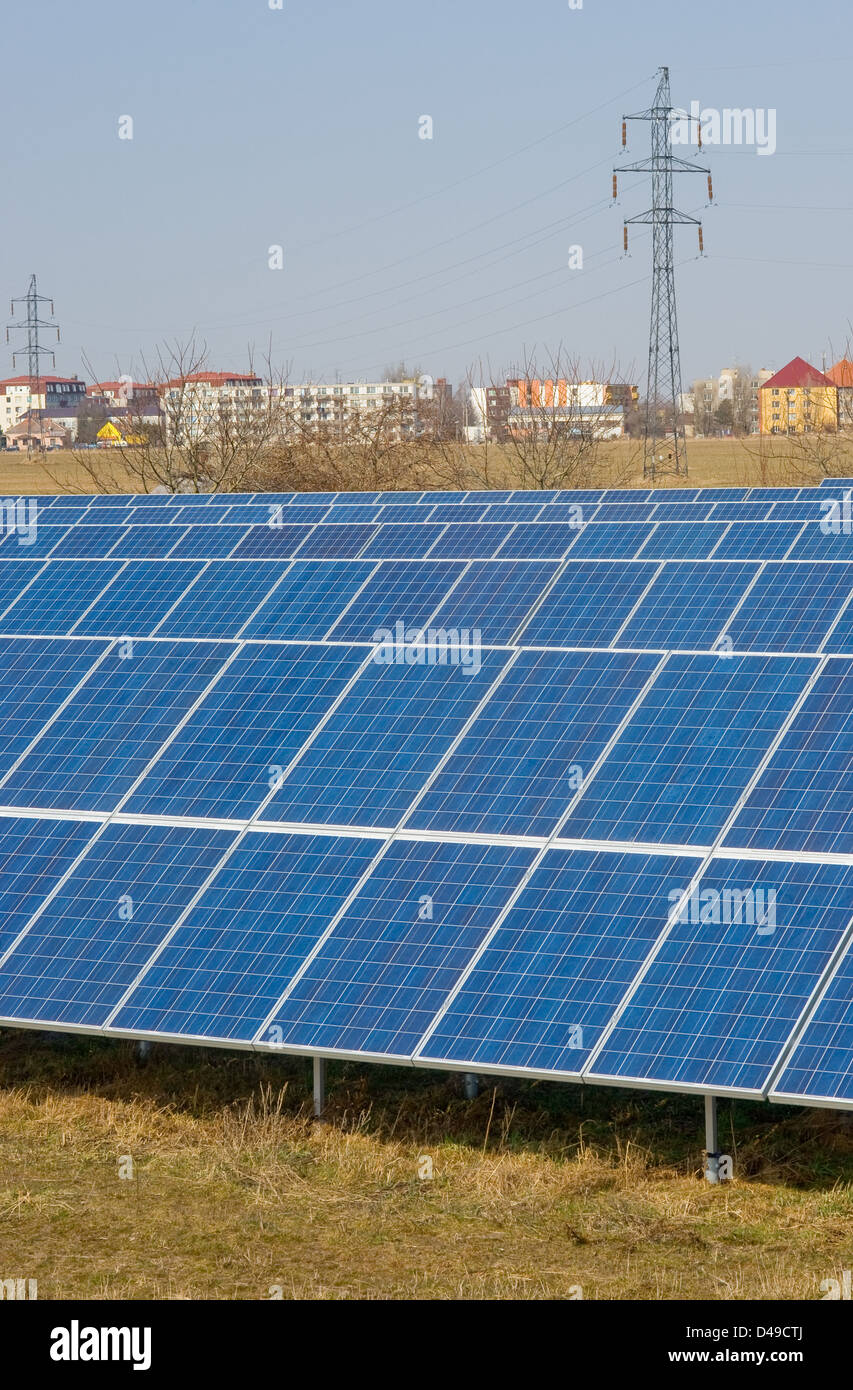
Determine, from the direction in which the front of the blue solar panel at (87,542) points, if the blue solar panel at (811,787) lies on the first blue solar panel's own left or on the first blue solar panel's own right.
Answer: on the first blue solar panel's own left

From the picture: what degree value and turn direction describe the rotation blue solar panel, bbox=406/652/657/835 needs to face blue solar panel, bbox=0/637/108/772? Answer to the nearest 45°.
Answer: approximately 90° to its right

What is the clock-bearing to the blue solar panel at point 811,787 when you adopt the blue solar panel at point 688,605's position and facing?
the blue solar panel at point 811,787 is roughly at 10 o'clock from the blue solar panel at point 688,605.

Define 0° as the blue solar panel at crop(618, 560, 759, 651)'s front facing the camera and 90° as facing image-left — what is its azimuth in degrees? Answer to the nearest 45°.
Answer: approximately 45°

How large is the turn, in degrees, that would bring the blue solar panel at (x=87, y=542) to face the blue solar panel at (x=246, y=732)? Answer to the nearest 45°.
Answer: approximately 45° to its left

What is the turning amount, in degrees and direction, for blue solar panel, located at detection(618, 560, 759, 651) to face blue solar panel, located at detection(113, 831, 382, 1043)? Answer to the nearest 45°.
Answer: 0° — it already faces it
